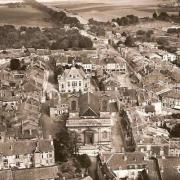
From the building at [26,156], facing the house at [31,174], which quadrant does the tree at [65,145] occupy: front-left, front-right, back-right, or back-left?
back-left

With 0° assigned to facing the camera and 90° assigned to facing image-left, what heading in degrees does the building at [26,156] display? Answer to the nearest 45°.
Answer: approximately 0°

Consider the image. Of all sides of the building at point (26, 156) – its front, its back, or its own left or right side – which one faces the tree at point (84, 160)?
left

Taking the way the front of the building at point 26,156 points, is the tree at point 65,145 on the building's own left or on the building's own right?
on the building's own left

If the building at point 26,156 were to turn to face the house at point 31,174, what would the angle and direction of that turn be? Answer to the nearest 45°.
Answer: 0° — it already faces it

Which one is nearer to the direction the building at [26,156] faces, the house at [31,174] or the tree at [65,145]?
the house

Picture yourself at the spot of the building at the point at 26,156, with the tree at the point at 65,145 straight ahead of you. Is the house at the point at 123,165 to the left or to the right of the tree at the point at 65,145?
right
